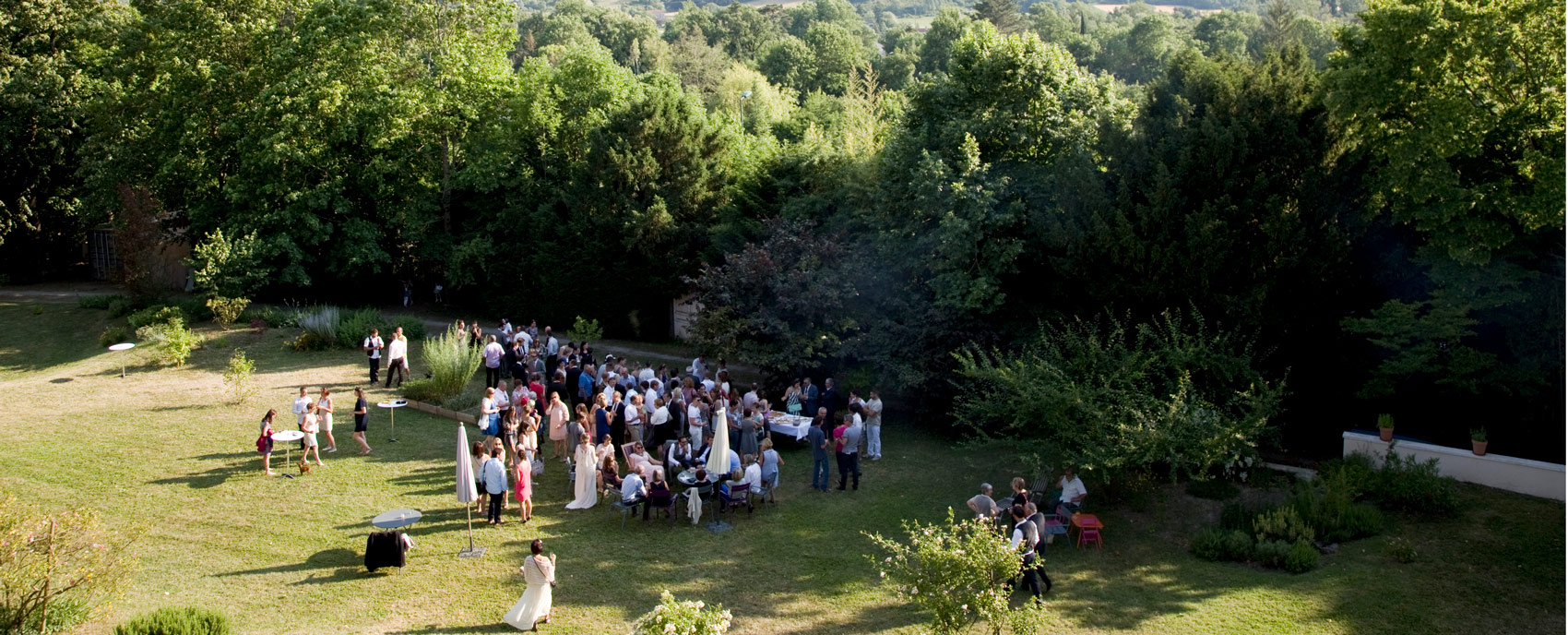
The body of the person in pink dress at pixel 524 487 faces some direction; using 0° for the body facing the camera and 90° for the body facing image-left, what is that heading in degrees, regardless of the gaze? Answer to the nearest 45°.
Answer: approximately 180°

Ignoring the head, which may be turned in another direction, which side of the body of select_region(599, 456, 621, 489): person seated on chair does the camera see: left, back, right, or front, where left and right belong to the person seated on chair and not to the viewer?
right

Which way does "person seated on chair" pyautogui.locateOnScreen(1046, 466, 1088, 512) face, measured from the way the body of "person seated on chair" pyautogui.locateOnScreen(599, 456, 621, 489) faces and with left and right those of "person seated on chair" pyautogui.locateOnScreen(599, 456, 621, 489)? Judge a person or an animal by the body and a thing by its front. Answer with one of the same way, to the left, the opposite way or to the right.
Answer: the opposite way

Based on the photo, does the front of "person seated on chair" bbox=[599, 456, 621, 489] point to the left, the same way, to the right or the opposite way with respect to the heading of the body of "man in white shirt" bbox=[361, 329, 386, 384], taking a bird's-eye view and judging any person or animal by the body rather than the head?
to the left

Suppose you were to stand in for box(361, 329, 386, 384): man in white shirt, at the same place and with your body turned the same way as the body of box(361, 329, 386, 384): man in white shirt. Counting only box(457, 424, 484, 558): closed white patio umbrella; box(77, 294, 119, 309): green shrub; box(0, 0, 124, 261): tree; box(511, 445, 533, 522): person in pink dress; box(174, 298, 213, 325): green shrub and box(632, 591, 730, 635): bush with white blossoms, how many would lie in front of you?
3

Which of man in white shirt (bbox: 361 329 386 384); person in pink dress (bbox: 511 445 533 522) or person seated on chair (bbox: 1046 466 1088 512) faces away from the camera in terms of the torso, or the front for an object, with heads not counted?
the person in pink dress

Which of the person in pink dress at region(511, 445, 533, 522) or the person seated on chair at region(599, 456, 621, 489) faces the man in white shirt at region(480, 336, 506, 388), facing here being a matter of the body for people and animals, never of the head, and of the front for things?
the person in pink dress

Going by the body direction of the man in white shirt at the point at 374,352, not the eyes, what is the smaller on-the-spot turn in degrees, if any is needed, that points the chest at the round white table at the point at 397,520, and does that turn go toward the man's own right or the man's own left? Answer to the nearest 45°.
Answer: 0° — they already face it

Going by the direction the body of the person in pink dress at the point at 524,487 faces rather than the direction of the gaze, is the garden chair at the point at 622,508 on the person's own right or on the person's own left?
on the person's own right

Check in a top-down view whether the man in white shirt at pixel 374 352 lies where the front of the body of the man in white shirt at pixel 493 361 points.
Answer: no

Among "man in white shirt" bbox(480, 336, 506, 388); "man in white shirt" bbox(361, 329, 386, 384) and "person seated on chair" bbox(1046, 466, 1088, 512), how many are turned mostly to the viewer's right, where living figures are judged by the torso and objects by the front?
0

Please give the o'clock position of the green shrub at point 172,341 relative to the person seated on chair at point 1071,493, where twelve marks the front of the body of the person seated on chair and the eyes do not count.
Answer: The green shrub is roughly at 2 o'clock from the person seated on chair.

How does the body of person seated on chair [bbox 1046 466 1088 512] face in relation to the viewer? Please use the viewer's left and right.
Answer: facing the viewer and to the left of the viewer
